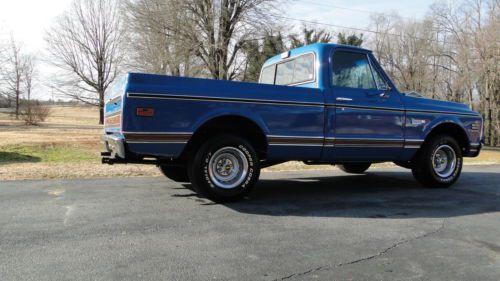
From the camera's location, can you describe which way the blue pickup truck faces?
facing away from the viewer and to the right of the viewer
